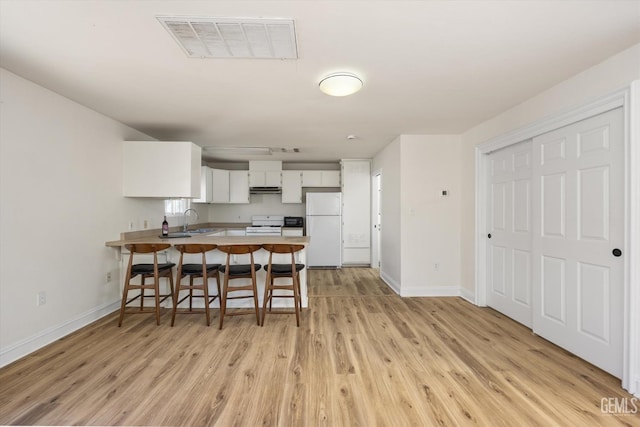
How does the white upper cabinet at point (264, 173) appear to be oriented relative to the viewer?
toward the camera

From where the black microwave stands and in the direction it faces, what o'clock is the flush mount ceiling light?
The flush mount ceiling light is roughly at 12 o'clock from the black microwave.

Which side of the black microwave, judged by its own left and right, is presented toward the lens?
front

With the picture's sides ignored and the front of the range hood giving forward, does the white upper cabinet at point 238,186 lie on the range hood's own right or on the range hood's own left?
on the range hood's own right

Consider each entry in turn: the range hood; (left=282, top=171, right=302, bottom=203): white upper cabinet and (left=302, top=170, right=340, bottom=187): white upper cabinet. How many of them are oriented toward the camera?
3

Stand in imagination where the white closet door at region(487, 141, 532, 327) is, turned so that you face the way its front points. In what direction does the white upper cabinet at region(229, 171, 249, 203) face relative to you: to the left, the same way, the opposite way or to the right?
to the left

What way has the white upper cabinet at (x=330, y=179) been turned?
toward the camera

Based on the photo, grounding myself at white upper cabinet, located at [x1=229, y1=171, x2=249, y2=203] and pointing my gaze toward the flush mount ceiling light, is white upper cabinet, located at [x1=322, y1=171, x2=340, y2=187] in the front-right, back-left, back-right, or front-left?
front-left

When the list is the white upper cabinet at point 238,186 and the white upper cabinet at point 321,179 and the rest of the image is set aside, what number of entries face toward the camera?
2

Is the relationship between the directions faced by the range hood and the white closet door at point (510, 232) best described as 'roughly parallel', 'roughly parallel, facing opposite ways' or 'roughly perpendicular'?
roughly perpendicular

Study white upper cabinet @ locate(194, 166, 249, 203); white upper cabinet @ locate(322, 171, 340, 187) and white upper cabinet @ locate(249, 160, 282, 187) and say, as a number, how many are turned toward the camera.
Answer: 3

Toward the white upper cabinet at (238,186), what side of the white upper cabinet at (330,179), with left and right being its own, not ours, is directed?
right

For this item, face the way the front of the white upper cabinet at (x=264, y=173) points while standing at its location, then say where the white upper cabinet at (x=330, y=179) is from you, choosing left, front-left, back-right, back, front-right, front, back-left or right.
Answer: left

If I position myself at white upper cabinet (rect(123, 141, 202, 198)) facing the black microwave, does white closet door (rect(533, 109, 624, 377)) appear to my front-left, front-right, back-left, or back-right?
front-right

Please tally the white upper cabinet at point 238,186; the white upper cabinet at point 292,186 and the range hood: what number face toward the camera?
3

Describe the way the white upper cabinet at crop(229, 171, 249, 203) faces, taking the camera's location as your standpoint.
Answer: facing the viewer
